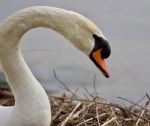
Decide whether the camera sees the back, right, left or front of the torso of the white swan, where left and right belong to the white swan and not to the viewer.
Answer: right
